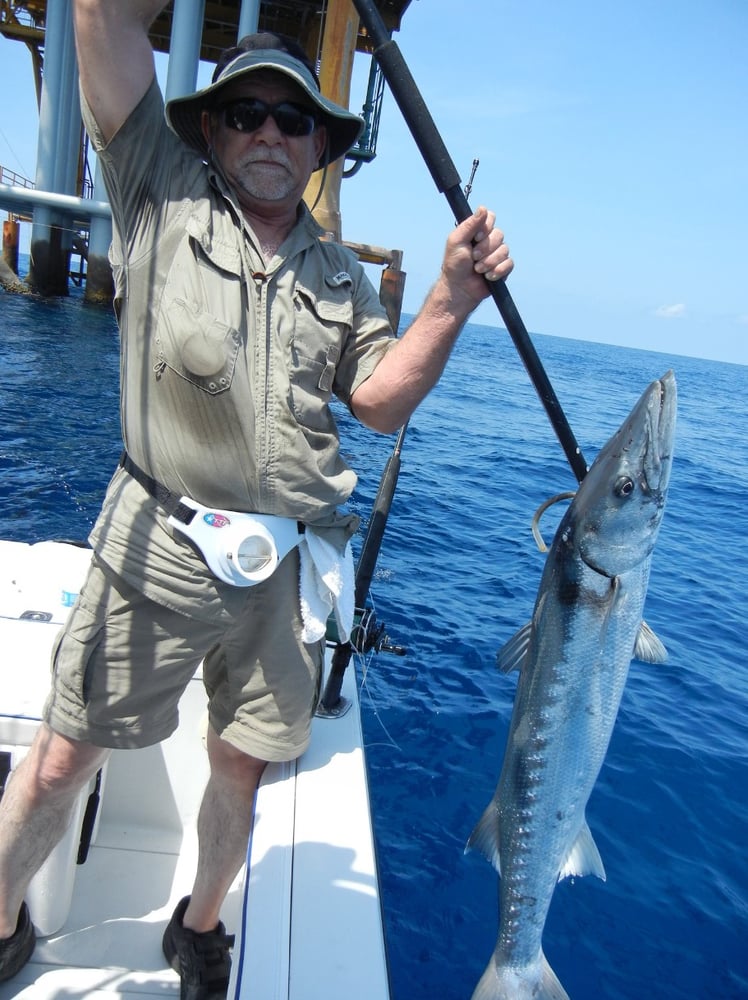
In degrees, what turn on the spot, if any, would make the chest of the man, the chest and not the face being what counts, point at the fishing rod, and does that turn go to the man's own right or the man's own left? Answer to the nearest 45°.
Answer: approximately 135° to the man's own left

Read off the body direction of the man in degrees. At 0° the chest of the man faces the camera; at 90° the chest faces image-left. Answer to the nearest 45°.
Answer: approximately 0°

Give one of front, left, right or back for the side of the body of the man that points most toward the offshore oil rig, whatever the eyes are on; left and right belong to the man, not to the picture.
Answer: back
